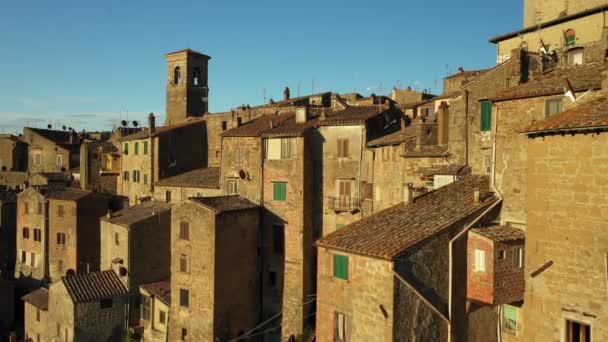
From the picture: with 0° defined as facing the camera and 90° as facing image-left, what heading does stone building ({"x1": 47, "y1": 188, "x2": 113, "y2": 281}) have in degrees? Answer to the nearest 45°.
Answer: approximately 45°

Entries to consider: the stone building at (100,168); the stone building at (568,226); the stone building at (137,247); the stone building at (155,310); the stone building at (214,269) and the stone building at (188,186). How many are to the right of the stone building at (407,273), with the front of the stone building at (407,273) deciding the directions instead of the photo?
5

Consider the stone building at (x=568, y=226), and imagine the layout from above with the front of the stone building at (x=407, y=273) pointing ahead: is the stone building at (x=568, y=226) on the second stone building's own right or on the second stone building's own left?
on the second stone building's own left

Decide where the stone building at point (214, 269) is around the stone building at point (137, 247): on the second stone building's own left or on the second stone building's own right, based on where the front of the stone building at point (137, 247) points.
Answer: on the second stone building's own left

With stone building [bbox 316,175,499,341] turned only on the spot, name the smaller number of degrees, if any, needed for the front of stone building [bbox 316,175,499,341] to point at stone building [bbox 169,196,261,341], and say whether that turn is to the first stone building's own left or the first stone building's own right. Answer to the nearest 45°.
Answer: approximately 90° to the first stone building's own right

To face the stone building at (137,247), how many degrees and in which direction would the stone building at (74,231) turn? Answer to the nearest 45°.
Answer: approximately 90° to its left

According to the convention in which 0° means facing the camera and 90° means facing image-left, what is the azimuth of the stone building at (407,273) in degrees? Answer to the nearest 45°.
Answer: approximately 45°

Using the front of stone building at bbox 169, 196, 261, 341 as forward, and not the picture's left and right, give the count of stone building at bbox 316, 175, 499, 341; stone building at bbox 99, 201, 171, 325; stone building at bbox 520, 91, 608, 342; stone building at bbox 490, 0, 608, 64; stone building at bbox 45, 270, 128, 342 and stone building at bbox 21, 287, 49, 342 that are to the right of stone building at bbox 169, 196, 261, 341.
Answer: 3

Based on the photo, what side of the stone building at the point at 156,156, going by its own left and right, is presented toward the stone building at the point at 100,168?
right
